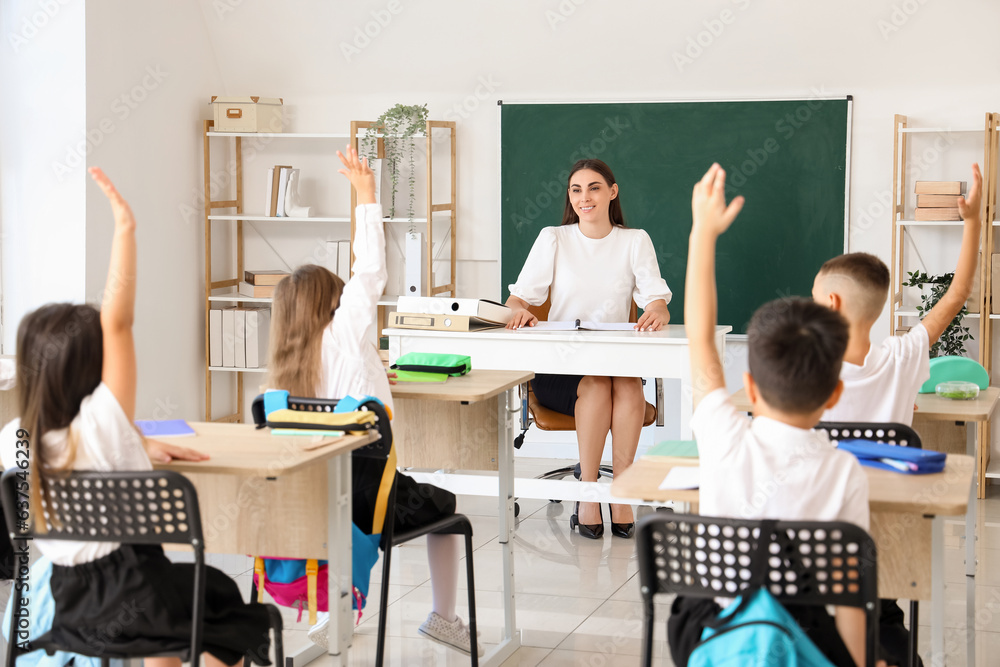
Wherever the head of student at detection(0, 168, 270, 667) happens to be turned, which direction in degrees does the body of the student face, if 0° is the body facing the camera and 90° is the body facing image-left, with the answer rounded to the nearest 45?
approximately 225°

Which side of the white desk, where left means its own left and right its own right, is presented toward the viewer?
back

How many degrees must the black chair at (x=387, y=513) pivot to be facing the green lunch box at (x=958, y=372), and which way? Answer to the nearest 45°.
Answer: approximately 45° to its right

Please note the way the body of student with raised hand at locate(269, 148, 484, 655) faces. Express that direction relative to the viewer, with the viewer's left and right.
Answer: facing away from the viewer and to the right of the viewer

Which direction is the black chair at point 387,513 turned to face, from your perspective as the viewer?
facing away from the viewer and to the right of the viewer

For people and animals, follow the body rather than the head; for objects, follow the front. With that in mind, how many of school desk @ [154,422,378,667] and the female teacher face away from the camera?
0

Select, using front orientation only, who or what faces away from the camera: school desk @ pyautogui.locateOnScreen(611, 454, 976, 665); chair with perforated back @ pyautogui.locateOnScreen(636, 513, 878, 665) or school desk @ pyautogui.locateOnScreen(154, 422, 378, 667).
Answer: the chair with perforated back

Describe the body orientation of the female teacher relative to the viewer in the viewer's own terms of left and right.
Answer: facing the viewer

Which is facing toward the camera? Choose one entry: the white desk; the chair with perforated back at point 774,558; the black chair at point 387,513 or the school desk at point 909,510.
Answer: the school desk

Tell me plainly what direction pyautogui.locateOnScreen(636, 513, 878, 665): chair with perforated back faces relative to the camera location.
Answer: facing away from the viewer

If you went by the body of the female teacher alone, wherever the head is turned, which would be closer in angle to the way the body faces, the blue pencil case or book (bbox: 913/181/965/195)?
the blue pencil case

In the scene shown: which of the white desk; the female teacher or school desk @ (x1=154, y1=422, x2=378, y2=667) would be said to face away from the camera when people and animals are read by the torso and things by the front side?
the white desk

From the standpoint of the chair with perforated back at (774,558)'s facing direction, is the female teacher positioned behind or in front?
in front

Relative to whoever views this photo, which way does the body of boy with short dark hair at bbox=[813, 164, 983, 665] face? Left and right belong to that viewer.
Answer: facing away from the viewer and to the left of the viewer

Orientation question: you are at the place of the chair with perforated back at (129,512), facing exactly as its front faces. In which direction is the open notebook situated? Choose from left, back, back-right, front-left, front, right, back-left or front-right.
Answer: front

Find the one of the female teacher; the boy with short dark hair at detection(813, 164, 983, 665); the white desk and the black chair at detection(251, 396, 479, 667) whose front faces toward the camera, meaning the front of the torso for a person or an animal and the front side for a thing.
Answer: the female teacher

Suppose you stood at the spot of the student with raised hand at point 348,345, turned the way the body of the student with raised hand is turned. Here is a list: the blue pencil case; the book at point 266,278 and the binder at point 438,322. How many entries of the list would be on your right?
1

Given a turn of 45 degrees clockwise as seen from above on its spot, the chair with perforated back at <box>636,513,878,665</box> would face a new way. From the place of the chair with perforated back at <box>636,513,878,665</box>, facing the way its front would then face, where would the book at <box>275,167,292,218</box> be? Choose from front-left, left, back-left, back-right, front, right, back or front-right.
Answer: left

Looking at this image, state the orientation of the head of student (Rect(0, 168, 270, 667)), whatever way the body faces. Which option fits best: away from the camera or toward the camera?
away from the camera

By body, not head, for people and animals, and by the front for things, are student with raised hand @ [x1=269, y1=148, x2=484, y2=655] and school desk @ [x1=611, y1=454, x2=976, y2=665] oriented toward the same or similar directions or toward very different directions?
very different directions

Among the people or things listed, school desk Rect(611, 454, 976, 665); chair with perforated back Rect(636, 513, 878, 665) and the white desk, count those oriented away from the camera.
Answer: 2

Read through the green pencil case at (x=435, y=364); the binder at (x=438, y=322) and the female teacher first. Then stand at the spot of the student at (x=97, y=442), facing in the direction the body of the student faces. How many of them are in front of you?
3

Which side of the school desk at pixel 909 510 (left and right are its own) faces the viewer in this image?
front
